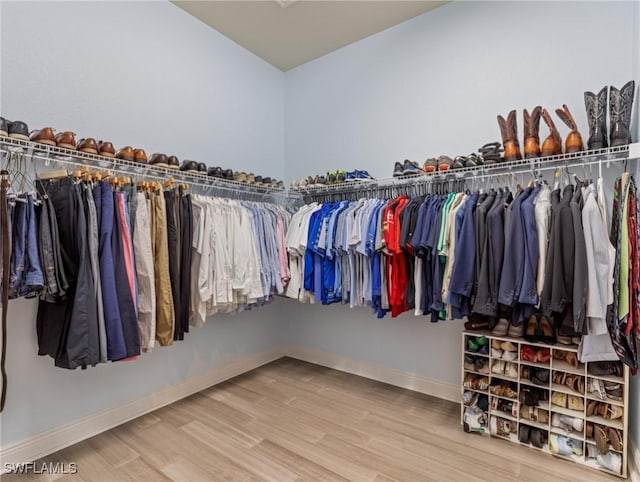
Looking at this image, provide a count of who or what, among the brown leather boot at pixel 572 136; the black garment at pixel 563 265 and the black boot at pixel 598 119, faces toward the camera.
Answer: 2

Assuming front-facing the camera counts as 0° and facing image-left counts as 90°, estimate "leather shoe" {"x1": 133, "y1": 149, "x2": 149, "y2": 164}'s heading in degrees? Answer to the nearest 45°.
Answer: approximately 315°

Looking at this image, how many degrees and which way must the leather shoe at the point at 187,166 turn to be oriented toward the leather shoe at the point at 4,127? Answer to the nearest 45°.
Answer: approximately 90° to its right

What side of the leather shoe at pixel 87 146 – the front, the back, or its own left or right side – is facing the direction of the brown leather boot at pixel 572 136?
front

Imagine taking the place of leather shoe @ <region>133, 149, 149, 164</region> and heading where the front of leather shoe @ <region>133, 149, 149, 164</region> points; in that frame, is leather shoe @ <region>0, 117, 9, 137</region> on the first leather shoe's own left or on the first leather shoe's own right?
on the first leather shoe's own right

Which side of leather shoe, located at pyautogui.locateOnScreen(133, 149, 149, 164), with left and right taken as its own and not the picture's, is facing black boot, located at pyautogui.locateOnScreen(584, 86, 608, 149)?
front

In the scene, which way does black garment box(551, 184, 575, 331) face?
to the viewer's left

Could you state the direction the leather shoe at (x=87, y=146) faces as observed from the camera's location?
facing the viewer and to the right of the viewer
